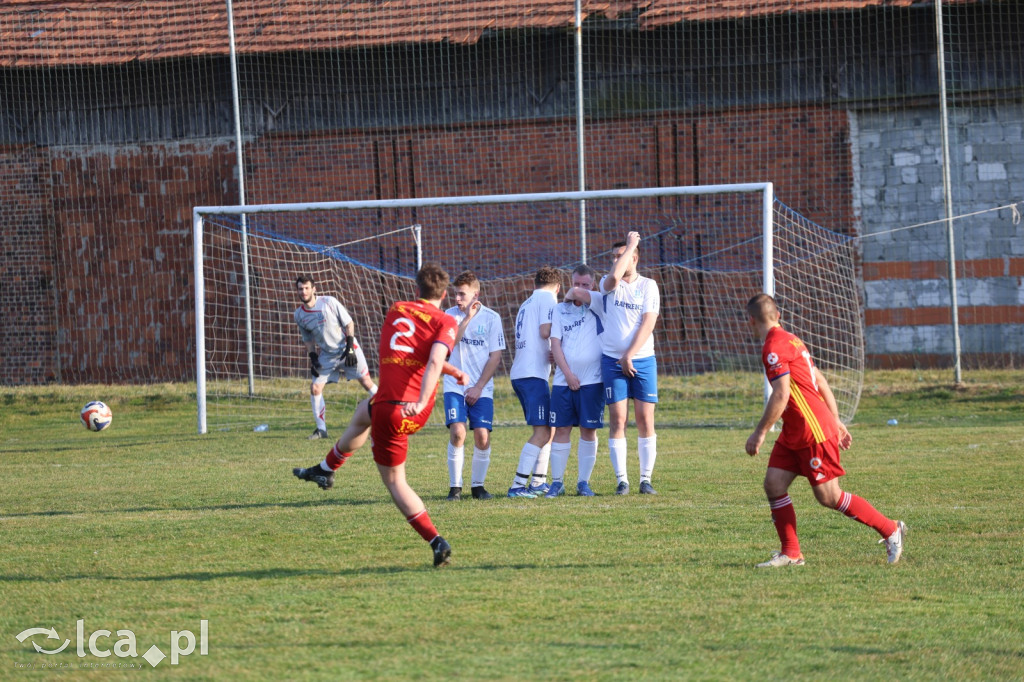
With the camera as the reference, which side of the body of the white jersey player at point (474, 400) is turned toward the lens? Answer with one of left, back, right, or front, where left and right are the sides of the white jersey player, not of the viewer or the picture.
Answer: front

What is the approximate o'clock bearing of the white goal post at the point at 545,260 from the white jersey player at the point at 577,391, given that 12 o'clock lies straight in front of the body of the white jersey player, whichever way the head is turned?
The white goal post is roughly at 6 o'clock from the white jersey player.

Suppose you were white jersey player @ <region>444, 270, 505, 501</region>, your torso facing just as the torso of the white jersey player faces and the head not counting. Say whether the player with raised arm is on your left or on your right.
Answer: on your left

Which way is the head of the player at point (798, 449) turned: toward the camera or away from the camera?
away from the camera

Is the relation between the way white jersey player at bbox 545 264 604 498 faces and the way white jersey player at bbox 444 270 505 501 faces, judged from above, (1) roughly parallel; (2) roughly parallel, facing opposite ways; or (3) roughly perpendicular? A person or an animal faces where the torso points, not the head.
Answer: roughly parallel

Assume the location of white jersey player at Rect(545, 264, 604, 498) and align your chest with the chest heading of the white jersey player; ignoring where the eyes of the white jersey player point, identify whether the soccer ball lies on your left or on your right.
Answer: on your right

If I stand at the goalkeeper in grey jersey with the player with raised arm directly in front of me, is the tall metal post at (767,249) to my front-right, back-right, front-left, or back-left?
front-left

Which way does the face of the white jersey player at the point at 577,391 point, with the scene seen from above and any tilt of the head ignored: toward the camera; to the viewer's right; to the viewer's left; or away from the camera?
toward the camera

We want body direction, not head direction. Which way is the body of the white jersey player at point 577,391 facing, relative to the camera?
toward the camera

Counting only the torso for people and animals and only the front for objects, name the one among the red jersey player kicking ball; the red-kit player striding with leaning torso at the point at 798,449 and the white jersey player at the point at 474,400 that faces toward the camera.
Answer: the white jersey player

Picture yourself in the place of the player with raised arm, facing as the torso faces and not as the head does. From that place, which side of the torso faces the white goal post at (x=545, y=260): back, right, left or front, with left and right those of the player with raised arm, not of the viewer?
back

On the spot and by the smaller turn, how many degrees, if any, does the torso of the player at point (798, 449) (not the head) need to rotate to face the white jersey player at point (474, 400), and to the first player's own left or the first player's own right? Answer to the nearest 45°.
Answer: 0° — they already face them

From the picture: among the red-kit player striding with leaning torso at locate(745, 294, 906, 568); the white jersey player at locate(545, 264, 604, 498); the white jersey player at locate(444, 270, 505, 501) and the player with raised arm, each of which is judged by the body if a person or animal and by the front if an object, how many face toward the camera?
3

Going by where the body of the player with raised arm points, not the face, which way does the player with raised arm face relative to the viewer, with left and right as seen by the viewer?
facing the viewer
